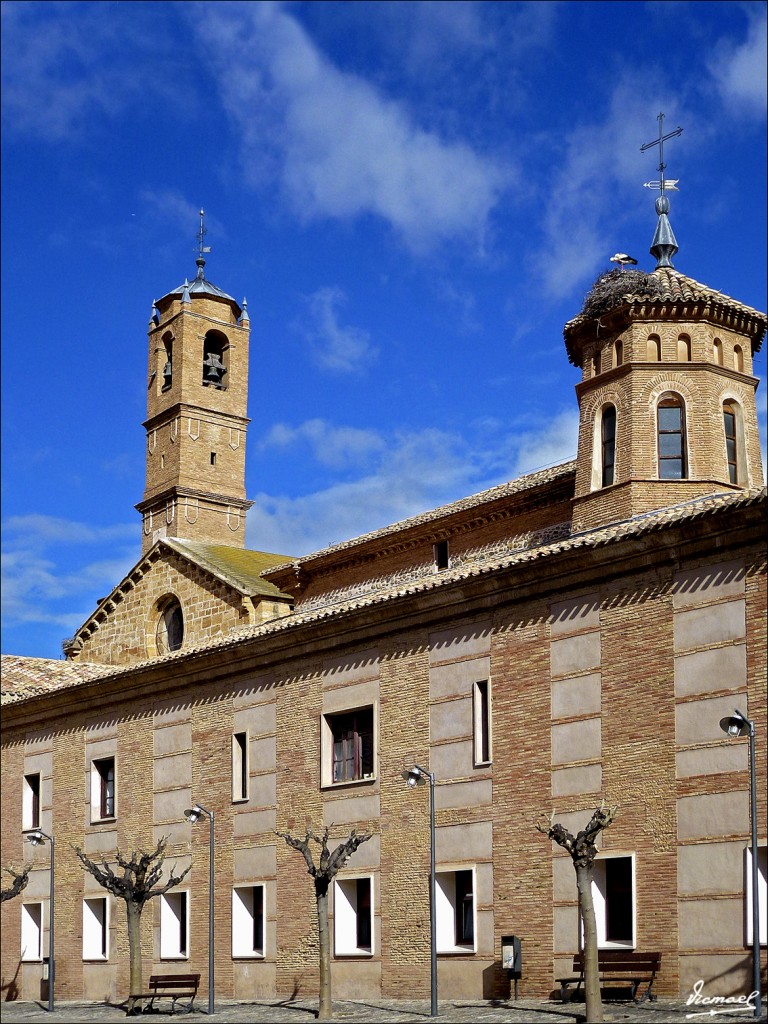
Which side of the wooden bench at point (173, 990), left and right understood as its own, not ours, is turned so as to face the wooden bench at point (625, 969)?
left

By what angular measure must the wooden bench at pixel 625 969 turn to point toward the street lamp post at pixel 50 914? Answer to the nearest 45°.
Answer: approximately 90° to its right

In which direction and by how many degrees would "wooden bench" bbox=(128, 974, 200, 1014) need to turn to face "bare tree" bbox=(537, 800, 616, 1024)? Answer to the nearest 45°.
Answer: approximately 90° to its left

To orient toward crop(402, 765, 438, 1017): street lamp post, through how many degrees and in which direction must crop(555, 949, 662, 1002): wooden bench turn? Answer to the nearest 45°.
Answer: approximately 90° to its right

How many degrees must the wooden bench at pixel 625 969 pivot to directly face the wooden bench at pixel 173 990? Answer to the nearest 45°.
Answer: approximately 90° to its right

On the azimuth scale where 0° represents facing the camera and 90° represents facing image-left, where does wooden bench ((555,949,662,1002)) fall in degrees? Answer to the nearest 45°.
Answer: approximately 45°
